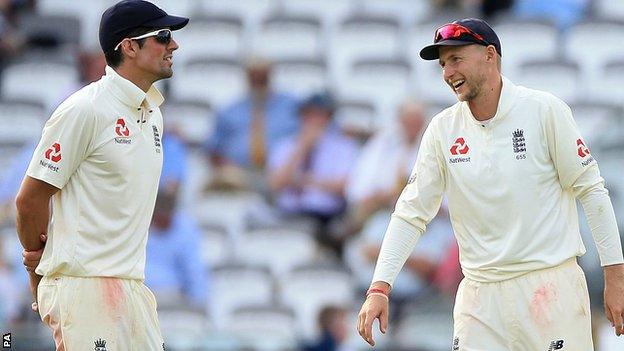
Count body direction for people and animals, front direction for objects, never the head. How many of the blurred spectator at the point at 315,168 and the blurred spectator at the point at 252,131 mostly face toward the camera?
2

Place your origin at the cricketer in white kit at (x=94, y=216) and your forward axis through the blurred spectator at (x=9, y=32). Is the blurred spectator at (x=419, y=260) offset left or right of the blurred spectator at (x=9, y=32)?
right

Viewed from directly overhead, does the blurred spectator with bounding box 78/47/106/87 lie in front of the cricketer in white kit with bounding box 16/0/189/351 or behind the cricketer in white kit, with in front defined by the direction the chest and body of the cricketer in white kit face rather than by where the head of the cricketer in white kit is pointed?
behind

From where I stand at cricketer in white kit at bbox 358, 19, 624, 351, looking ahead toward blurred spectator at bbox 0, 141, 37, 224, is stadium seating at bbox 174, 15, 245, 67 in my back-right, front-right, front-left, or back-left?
front-right

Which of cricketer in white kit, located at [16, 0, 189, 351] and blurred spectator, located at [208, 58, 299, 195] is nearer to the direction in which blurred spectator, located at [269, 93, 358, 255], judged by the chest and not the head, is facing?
the cricketer in white kit

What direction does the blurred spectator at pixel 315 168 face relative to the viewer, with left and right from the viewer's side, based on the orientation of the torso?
facing the viewer

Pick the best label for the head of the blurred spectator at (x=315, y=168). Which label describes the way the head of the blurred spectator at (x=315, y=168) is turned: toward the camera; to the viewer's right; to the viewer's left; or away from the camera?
toward the camera

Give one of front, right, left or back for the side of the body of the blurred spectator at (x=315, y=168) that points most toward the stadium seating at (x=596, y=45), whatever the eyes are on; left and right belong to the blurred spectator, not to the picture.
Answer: left

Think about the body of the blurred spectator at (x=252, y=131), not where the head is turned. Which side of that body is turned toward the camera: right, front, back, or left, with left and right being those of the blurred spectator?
front

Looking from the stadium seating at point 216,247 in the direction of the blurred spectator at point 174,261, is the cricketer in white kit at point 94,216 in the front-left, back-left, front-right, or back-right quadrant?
front-left

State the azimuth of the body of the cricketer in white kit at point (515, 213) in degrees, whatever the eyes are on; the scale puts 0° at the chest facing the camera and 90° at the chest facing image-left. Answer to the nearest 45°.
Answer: approximately 45°

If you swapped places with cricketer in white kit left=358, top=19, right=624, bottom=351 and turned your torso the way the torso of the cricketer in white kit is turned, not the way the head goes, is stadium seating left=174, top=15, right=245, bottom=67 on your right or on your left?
on your right
